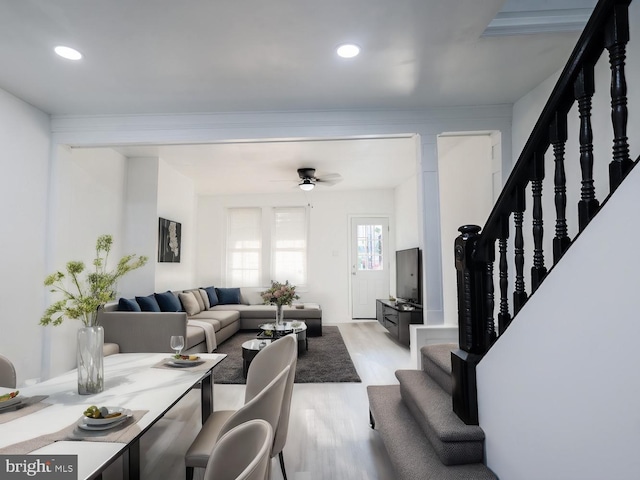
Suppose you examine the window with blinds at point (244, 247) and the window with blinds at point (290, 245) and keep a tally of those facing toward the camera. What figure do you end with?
2

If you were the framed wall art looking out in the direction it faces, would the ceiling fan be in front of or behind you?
in front

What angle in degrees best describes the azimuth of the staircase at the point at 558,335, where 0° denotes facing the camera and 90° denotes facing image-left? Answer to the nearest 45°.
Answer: approximately 90°

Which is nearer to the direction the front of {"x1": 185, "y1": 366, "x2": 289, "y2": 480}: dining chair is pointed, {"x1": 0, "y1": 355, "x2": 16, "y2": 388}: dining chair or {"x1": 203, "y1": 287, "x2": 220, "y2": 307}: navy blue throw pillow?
the dining chair

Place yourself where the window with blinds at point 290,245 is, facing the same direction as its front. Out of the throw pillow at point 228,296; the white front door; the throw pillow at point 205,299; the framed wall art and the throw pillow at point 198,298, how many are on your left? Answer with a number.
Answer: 1

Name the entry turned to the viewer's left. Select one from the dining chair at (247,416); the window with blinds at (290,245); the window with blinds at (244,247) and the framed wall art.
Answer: the dining chair

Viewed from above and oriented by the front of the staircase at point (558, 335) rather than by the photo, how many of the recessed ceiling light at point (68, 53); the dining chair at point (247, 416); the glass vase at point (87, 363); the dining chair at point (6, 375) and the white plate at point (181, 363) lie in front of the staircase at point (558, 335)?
5

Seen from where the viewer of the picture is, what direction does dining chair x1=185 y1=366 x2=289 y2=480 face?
facing to the left of the viewer

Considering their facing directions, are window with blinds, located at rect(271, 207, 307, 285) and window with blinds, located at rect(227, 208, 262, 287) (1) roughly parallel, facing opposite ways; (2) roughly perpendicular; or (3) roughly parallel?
roughly parallel

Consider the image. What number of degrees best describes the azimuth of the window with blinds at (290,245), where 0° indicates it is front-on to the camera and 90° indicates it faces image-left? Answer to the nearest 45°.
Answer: approximately 0°

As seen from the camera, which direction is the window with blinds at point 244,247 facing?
toward the camera

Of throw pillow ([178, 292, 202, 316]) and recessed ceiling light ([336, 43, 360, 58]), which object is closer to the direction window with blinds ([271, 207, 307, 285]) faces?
the recessed ceiling light

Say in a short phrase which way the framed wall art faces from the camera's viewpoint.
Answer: facing the viewer and to the right of the viewer
